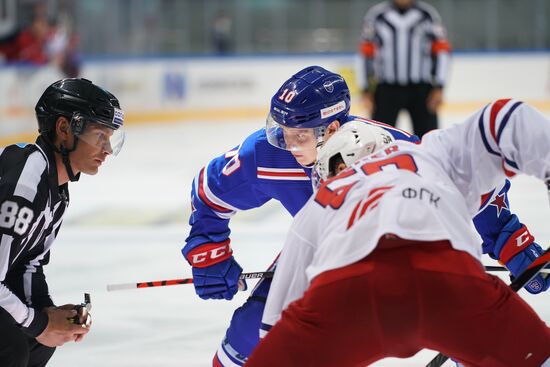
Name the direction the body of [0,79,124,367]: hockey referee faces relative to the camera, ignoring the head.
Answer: to the viewer's right

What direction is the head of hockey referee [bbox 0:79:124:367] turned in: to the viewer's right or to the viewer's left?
to the viewer's right

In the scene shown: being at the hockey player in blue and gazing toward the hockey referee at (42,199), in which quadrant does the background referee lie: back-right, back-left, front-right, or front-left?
back-right

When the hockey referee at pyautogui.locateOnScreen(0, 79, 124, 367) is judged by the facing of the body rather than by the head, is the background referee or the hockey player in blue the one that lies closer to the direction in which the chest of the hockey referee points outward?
the hockey player in blue

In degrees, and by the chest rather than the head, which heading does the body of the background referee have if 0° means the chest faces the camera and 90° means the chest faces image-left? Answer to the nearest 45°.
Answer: approximately 0°

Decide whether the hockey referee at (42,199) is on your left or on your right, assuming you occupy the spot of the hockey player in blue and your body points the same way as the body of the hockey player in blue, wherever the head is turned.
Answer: on your right

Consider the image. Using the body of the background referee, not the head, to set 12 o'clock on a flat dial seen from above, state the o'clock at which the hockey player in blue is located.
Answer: The hockey player in blue is roughly at 12 o'clock from the background referee.

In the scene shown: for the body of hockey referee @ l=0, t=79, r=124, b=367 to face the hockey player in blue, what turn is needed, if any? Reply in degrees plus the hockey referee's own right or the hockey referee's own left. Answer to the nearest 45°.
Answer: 0° — they already face them
